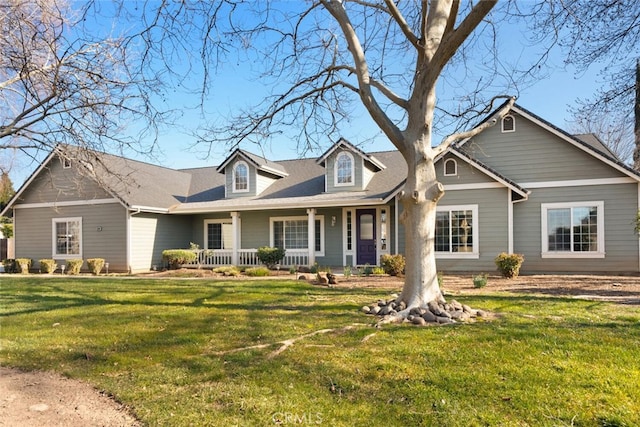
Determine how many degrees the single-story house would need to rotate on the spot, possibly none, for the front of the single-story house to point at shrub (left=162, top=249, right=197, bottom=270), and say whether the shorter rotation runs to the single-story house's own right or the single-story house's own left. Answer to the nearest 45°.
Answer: approximately 90° to the single-story house's own right

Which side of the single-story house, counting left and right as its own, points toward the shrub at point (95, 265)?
right

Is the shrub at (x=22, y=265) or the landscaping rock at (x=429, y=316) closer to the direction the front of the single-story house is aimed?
the landscaping rock

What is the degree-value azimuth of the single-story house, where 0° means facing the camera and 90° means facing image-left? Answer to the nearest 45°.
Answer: approximately 0°

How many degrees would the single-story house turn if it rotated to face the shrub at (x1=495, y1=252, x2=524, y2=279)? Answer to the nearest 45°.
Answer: approximately 45° to its left

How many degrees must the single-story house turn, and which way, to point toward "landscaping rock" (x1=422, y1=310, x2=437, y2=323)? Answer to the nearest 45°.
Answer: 0° — it already faces it

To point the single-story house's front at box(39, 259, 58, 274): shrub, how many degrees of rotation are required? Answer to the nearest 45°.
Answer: approximately 90° to its right
